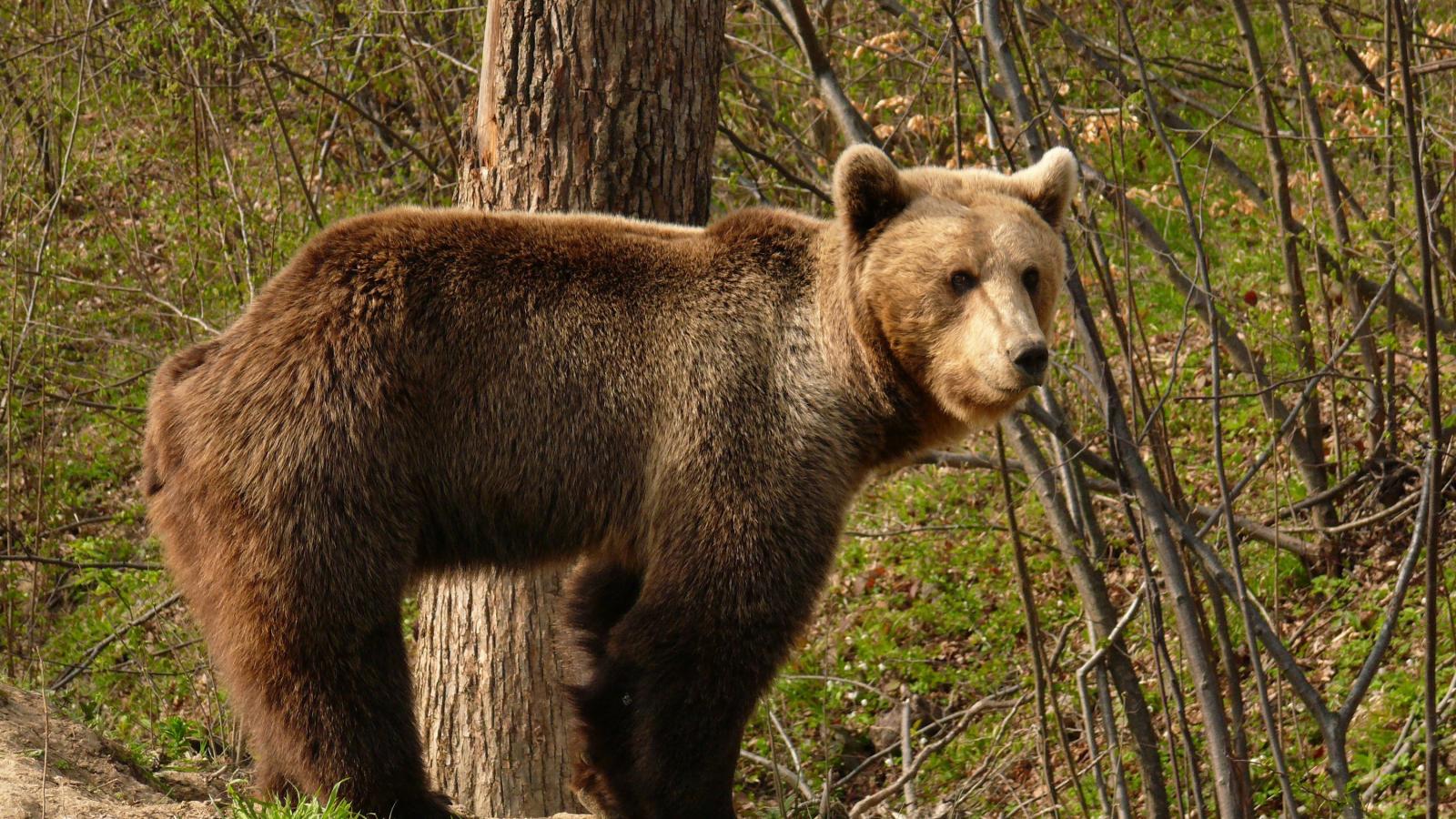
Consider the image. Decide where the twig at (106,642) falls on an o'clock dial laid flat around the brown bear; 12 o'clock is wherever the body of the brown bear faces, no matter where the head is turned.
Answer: The twig is roughly at 8 o'clock from the brown bear.

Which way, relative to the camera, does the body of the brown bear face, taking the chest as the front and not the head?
to the viewer's right

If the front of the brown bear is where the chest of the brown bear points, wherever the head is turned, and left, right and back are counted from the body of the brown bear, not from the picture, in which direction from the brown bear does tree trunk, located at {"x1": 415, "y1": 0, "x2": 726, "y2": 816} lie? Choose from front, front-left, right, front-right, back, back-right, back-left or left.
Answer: left
